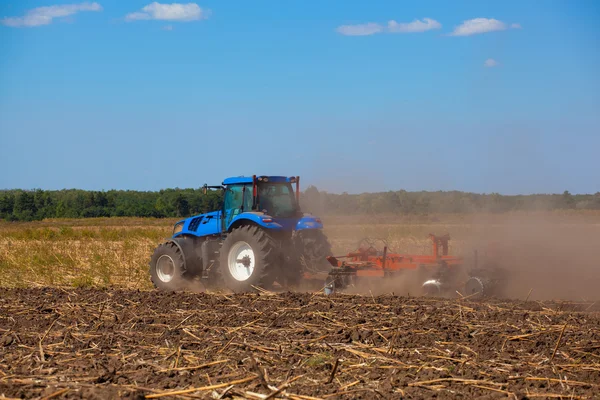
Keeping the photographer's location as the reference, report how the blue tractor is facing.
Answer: facing away from the viewer and to the left of the viewer

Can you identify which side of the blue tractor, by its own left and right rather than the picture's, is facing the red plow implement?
back
